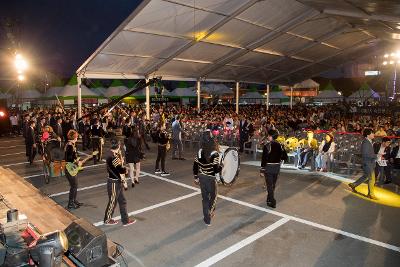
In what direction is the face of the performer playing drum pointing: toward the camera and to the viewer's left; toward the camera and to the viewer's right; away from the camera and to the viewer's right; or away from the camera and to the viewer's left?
away from the camera and to the viewer's right

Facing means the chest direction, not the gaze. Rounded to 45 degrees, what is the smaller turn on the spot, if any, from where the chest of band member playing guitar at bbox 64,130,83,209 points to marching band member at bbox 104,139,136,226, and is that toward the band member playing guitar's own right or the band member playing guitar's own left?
approximately 45° to the band member playing guitar's own right

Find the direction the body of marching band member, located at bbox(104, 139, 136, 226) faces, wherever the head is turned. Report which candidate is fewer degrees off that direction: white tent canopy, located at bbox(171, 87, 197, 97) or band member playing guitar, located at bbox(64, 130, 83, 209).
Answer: the white tent canopy

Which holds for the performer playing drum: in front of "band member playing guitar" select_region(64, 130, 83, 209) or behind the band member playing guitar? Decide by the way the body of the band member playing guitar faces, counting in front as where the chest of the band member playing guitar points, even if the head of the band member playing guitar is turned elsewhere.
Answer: in front

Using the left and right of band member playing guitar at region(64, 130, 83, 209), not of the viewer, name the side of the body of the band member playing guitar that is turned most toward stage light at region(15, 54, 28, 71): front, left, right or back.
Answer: left

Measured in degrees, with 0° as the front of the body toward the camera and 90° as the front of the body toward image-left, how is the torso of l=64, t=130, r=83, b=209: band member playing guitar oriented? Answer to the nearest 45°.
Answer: approximately 270°

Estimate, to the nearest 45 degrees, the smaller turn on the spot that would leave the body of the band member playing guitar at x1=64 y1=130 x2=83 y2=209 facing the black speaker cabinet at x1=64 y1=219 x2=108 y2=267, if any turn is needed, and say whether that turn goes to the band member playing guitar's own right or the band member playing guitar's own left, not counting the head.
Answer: approximately 90° to the band member playing guitar's own right

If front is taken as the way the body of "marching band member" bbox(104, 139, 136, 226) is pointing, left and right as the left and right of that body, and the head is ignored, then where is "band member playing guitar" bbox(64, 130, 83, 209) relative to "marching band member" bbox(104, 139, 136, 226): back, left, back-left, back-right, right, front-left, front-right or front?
back-left

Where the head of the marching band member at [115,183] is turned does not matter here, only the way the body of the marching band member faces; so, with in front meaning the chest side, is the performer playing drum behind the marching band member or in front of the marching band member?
in front

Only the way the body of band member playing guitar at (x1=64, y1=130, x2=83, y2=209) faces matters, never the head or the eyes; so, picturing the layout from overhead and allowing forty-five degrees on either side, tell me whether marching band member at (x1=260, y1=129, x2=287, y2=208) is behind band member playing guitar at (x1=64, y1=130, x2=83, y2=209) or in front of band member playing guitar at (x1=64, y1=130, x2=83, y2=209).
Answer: in front

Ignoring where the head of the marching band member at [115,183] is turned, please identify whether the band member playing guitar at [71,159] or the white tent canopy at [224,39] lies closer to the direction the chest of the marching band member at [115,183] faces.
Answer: the white tent canopy

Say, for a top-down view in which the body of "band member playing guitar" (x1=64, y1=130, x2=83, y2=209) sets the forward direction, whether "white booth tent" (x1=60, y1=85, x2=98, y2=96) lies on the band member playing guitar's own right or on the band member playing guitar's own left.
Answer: on the band member playing guitar's own left
